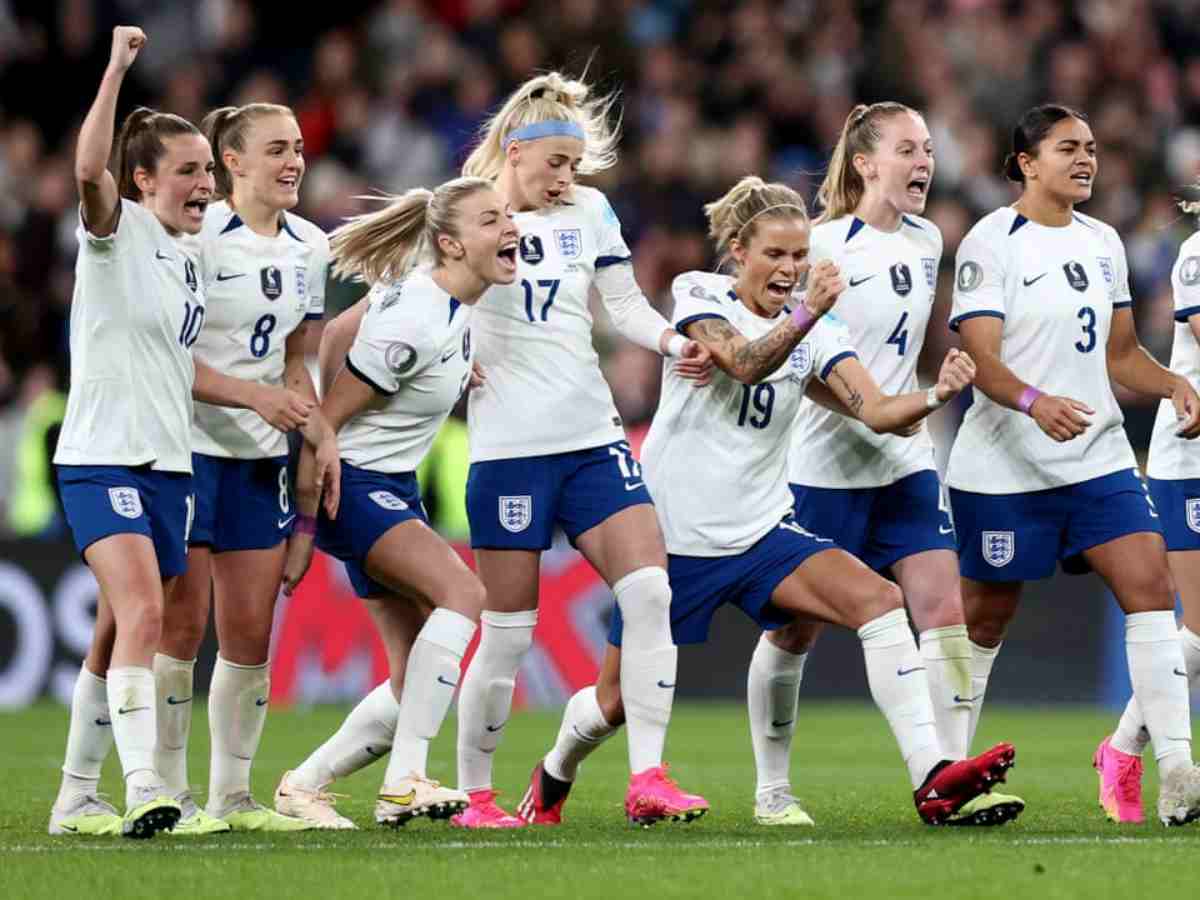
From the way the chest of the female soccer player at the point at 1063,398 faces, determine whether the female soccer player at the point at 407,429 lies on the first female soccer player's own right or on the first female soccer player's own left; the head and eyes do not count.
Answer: on the first female soccer player's own right

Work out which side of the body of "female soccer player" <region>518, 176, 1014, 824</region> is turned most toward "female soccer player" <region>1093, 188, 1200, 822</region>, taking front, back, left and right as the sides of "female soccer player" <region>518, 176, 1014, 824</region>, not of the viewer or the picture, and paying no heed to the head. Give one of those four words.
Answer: left

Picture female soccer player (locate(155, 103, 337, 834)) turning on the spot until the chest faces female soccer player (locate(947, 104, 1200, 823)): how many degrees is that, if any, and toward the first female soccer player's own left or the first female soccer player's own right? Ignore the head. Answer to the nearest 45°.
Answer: approximately 45° to the first female soccer player's own left

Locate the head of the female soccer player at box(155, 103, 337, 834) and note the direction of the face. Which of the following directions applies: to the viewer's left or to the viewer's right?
to the viewer's right

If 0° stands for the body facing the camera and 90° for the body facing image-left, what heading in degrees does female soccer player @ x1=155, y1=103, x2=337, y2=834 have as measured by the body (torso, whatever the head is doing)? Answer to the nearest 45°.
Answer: approximately 315°

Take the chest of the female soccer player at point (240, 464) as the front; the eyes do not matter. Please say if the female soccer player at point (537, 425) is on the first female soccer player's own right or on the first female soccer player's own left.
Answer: on the first female soccer player's own left

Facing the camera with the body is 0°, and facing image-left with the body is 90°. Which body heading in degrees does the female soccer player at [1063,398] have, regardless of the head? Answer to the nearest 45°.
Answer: approximately 315°

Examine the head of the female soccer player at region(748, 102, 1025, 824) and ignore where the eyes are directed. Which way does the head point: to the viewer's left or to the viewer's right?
to the viewer's right

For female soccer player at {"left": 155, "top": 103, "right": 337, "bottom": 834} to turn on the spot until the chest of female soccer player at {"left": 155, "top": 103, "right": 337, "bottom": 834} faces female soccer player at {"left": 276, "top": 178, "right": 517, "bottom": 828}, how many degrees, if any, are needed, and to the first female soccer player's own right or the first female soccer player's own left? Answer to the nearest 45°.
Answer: approximately 45° to the first female soccer player's own left

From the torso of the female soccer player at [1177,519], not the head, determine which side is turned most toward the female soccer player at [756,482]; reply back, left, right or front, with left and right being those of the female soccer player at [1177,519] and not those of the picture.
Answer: right
